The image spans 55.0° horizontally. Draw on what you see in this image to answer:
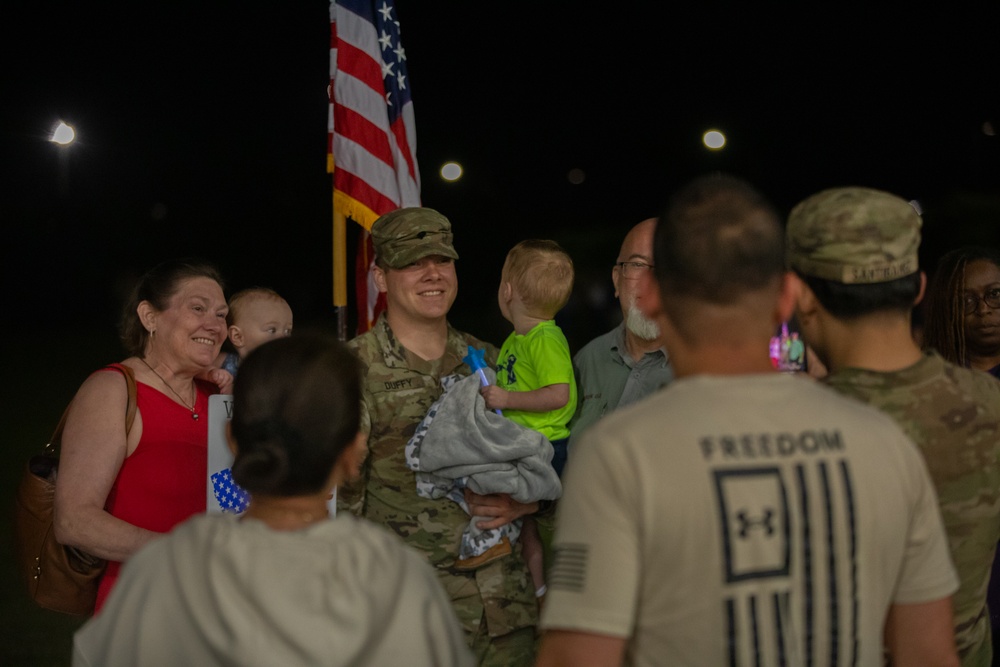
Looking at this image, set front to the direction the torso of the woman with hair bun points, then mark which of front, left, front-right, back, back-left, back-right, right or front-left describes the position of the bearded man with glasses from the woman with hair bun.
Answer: front-right

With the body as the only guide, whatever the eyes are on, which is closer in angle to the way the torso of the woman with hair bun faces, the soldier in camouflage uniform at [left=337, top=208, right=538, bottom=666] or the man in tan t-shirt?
the soldier in camouflage uniform

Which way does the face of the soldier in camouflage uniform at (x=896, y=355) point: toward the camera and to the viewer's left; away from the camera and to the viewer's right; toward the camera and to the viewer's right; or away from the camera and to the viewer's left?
away from the camera and to the viewer's left

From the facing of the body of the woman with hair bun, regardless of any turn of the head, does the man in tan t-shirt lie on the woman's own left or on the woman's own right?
on the woman's own right

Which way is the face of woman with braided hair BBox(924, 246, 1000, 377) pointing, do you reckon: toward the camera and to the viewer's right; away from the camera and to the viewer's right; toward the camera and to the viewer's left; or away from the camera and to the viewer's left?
toward the camera and to the viewer's left

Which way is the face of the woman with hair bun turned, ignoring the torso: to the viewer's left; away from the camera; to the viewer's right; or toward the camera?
away from the camera

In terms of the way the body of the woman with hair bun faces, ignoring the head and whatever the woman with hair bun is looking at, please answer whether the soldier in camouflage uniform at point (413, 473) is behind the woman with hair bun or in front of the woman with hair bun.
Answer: in front

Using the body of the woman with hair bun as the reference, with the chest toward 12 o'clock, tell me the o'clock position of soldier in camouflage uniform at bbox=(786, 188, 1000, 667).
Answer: The soldier in camouflage uniform is roughly at 3 o'clock from the woman with hair bun.

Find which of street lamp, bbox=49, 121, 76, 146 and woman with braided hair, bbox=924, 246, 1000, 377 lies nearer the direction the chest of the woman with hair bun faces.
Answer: the street lamp

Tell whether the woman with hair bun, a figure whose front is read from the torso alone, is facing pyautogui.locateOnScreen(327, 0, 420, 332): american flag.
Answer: yes

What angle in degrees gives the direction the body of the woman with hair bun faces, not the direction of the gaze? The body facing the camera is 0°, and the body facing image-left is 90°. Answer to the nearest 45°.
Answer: approximately 180°

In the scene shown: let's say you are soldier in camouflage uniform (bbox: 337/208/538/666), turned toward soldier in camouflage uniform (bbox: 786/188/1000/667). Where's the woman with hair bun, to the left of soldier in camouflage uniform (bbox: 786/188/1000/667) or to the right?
right

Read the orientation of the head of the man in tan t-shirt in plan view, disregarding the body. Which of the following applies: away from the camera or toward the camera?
away from the camera

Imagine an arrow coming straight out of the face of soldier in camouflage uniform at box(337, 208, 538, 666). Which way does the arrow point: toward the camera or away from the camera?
toward the camera

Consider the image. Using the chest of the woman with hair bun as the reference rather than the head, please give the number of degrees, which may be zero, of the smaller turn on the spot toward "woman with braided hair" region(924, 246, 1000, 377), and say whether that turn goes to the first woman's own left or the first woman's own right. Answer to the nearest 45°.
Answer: approximately 45° to the first woman's own right
